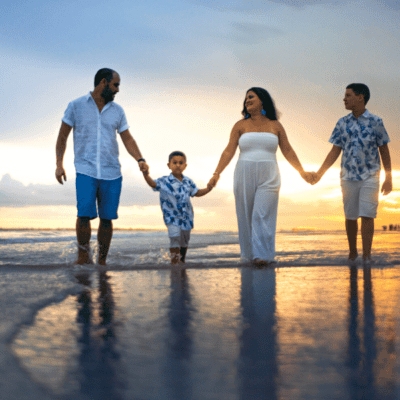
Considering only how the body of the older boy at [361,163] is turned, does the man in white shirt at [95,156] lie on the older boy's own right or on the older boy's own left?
on the older boy's own right

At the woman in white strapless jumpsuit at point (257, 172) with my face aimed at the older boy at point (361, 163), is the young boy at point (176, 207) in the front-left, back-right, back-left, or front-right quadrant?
back-left

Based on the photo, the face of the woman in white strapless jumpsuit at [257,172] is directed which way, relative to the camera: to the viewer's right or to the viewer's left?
to the viewer's left

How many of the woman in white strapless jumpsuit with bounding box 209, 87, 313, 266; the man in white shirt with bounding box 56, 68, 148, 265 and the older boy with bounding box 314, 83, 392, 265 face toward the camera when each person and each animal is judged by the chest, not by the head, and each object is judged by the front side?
3

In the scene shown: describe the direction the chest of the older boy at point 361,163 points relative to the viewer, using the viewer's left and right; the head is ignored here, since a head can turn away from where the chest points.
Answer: facing the viewer

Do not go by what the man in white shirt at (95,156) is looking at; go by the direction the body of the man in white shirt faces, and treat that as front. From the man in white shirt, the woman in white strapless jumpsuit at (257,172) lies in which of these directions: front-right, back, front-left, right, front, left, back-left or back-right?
left

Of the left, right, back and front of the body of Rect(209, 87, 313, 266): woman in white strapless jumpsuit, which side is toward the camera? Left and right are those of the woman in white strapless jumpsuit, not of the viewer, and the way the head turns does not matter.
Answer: front

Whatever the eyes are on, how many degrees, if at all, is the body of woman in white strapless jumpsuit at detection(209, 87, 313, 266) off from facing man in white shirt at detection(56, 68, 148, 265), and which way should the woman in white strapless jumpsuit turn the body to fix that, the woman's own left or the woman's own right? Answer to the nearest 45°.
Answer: approximately 90° to the woman's own right

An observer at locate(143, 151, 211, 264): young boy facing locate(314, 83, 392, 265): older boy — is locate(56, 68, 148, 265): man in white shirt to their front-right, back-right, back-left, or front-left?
back-right

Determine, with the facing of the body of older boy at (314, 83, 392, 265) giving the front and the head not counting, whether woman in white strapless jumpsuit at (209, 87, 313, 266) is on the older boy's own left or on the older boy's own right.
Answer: on the older boy's own right

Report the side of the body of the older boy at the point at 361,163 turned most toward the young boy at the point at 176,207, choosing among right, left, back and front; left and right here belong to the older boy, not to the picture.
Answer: right

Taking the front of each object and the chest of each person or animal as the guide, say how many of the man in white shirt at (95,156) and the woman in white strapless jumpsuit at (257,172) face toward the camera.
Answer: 2
